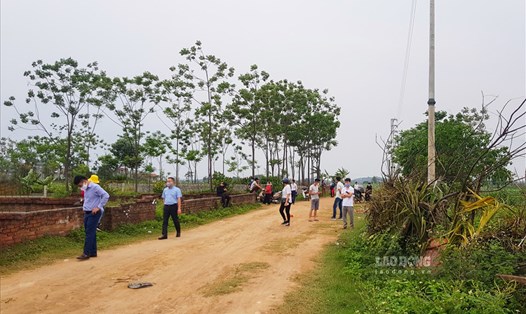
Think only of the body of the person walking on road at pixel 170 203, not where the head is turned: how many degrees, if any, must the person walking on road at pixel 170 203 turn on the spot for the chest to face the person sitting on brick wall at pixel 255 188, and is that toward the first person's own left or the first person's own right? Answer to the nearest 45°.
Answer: approximately 135° to the first person's own right

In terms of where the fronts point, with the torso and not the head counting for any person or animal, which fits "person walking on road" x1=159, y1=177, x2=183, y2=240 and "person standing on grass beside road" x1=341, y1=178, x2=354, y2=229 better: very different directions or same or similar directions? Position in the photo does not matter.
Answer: same or similar directions

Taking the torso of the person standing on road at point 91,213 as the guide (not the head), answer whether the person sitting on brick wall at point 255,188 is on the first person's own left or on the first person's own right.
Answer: on the first person's own right

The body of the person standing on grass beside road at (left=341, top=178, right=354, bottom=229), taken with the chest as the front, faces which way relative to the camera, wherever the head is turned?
toward the camera

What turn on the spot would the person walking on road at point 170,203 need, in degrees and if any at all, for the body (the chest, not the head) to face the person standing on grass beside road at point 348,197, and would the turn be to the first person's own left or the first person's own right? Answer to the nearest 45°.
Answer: approximately 135° to the first person's own left

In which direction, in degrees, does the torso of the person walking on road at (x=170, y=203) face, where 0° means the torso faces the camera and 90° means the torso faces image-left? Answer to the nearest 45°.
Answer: approximately 45°

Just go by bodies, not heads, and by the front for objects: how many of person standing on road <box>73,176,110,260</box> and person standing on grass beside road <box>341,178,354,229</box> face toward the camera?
1

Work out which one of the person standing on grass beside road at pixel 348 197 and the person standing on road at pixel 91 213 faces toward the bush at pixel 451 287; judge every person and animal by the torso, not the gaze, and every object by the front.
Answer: the person standing on grass beside road at pixel 348 197

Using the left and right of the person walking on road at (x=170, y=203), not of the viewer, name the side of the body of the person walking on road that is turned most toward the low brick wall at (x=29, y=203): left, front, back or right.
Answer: right

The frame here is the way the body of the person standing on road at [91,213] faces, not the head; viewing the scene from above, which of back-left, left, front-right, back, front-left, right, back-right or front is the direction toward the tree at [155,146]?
right

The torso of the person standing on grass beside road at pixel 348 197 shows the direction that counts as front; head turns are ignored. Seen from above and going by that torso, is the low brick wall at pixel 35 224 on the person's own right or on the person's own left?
on the person's own right

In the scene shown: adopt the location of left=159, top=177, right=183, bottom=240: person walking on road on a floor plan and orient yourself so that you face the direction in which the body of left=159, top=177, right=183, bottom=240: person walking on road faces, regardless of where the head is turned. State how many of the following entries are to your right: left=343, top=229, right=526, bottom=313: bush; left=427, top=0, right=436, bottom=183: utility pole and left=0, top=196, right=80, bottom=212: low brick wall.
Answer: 1

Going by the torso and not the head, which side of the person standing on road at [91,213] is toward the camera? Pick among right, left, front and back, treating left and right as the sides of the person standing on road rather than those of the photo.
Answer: left
